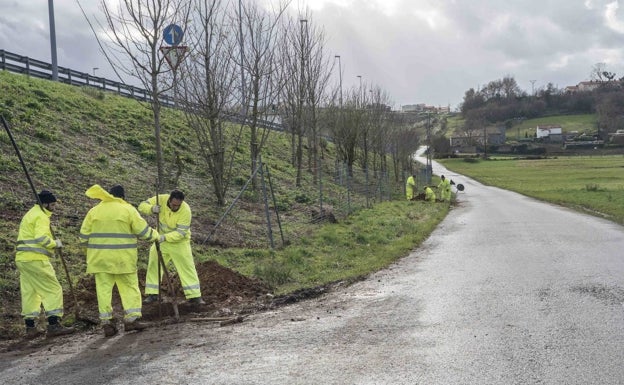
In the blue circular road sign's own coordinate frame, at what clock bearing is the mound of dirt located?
The mound of dirt is roughly at 12 o'clock from the blue circular road sign.

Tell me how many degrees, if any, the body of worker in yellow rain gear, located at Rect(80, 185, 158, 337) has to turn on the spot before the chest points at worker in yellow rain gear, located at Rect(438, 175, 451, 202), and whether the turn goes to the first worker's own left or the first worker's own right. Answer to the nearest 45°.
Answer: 0° — they already face them

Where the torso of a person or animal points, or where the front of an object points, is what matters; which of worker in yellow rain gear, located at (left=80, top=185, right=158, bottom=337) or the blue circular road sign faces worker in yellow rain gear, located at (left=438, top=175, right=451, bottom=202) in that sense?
worker in yellow rain gear, located at (left=80, top=185, right=158, bottom=337)

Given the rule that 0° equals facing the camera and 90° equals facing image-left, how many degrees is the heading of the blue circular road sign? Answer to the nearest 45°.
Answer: approximately 0°

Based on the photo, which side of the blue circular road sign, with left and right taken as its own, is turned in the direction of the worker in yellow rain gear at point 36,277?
front

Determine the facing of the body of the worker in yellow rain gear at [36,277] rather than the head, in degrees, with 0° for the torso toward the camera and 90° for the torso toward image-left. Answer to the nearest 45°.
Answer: approximately 270°

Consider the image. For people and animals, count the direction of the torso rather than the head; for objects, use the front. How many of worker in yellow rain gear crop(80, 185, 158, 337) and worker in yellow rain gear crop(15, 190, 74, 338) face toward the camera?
0

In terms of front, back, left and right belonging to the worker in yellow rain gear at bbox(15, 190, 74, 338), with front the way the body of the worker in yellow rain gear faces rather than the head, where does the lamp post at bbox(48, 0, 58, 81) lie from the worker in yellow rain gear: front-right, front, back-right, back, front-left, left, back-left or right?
left

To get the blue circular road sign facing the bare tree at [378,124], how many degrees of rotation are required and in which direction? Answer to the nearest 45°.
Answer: approximately 135° to its left

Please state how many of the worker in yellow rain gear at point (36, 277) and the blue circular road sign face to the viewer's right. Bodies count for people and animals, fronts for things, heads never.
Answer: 1

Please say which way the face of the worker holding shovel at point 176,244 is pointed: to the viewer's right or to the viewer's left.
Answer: to the viewer's left

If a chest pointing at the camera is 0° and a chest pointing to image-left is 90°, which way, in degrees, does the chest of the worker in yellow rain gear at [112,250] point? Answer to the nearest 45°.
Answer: approximately 225°

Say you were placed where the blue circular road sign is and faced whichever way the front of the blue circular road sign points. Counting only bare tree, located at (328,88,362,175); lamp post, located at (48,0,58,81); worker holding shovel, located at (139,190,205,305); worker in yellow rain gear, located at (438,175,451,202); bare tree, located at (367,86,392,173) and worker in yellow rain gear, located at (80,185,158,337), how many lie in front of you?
2
